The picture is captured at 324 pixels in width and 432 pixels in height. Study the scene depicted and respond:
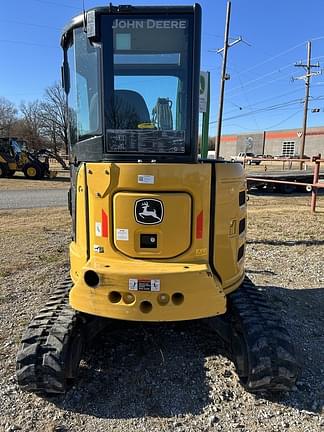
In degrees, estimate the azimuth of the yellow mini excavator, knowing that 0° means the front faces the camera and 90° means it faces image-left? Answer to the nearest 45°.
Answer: approximately 180°

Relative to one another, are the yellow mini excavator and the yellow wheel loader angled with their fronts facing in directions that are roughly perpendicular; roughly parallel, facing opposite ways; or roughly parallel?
roughly perpendicular

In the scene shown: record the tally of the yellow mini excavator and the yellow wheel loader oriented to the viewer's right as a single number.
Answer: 1

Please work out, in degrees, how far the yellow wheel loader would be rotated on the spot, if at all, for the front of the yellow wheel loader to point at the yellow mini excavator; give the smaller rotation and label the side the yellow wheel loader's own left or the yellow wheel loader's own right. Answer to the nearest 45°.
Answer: approximately 90° to the yellow wheel loader's own right

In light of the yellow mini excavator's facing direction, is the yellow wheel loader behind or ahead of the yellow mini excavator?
ahead

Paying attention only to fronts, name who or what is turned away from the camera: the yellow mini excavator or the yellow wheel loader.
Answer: the yellow mini excavator

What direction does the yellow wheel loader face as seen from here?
to the viewer's right
